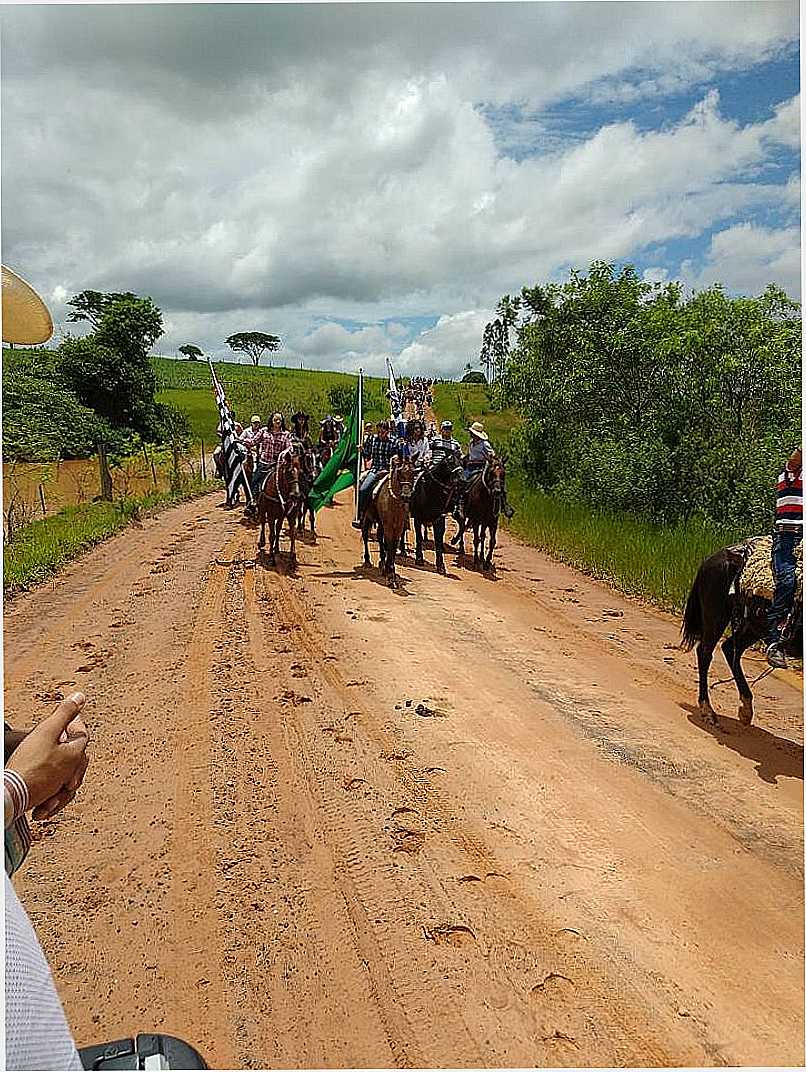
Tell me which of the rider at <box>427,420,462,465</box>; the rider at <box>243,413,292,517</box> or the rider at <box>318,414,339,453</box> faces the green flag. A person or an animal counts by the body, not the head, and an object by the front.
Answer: the rider at <box>318,414,339,453</box>

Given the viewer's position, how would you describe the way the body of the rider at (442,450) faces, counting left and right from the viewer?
facing the viewer

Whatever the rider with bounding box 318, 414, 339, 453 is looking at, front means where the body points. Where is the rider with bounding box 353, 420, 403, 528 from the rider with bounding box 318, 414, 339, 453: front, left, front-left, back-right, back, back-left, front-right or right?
front

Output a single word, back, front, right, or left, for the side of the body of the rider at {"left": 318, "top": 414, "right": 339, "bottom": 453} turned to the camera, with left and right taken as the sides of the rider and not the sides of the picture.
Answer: front

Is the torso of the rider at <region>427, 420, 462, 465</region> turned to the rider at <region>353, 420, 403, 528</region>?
no

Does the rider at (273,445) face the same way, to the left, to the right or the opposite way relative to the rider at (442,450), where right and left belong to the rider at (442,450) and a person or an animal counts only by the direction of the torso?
the same way

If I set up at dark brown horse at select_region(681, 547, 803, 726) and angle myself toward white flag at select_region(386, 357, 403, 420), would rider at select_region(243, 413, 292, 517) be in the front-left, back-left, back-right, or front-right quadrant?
front-left

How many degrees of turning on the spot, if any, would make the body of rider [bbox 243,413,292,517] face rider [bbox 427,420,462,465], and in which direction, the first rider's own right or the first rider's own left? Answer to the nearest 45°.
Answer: approximately 90° to the first rider's own left

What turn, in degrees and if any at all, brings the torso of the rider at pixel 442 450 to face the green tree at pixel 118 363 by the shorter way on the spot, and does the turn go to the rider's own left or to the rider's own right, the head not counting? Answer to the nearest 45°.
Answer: approximately 135° to the rider's own right

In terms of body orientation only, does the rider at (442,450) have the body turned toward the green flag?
no

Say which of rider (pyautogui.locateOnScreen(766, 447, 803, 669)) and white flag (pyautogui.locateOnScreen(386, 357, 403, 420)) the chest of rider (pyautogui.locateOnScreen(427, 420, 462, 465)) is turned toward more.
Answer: the rider

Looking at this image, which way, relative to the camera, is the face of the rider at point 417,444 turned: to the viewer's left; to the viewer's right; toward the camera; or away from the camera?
toward the camera

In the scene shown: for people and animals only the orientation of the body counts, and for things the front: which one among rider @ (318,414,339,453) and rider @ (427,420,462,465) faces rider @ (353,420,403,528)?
rider @ (318,414,339,453)

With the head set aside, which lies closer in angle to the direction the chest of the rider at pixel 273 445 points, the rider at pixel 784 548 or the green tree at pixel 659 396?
the rider

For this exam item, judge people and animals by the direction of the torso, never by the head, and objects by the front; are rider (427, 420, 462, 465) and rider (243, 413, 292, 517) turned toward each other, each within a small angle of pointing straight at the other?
no

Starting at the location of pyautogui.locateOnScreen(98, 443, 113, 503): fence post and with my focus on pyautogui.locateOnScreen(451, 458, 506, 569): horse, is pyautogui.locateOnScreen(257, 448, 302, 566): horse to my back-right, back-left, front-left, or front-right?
front-right

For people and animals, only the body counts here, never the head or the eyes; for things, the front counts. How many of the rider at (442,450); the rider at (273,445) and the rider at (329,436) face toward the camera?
3

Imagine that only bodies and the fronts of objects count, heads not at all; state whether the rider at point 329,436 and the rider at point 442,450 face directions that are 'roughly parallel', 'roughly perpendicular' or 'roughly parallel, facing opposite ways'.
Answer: roughly parallel
